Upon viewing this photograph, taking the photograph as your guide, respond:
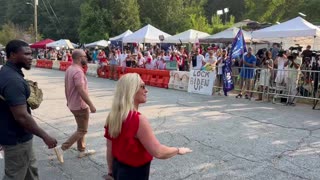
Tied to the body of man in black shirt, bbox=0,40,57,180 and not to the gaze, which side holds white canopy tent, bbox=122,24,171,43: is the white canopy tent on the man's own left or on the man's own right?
on the man's own left

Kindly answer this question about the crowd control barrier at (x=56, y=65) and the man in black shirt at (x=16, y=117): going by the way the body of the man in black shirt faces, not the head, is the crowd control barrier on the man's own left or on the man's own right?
on the man's own left

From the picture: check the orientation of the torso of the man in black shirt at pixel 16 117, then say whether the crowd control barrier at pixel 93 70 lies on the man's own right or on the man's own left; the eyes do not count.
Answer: on the man's own left

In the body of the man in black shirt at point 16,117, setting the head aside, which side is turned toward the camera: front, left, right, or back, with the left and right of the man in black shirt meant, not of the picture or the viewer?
right

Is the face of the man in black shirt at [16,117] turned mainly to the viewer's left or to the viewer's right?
to the viewer's right

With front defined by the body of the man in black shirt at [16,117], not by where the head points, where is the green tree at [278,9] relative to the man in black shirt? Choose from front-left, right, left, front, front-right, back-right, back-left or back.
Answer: front-left

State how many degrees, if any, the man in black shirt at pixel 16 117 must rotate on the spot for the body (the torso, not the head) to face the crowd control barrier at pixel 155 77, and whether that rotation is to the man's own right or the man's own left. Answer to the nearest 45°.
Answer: approximately 45° to the man's own left

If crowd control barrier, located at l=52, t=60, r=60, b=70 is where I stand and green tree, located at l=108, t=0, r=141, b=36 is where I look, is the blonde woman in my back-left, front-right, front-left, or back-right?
back-right

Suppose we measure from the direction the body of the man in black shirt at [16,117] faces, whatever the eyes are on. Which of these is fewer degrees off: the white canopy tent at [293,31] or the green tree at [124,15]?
the white canopy tent

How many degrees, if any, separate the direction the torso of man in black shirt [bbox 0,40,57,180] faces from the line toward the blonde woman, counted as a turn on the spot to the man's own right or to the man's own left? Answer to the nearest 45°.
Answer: approximately 45° to the man's own right

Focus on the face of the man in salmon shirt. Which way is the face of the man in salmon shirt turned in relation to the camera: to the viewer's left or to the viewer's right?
to the viewer's right

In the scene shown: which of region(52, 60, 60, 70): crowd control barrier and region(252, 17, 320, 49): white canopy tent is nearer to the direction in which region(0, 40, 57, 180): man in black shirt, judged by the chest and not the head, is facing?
the white canopy tent

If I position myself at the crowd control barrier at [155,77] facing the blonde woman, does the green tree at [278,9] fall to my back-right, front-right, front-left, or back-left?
back-left

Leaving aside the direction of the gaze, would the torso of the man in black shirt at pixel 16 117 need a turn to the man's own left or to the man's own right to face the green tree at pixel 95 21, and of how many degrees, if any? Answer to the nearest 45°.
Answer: approximately 90° to the man's own left
